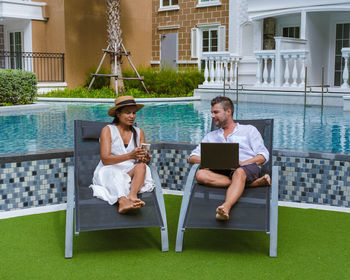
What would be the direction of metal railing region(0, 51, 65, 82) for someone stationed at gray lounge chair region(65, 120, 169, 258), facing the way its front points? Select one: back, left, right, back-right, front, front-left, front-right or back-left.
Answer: back

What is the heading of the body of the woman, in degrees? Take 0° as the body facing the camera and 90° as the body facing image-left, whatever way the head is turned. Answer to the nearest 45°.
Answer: approximately 315°

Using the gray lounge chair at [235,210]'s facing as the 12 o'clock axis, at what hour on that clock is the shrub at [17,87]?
The shrub is roughly at 5 o'clock from the gray lounge chair.

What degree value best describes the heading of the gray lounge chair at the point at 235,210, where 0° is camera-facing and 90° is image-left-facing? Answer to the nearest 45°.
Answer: approximately 0°

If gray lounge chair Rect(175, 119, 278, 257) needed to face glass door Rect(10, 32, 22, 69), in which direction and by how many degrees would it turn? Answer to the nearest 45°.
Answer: approximately 135° to its right

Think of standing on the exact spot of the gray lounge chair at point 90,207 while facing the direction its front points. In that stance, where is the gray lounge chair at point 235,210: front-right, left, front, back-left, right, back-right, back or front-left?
left

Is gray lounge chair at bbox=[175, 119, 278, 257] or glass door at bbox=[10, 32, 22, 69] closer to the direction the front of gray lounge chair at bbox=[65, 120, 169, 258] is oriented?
the gray lounge chair

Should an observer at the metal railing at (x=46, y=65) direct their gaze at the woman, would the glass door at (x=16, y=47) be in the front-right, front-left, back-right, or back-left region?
back-right

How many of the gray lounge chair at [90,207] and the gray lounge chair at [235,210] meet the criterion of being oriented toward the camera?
2

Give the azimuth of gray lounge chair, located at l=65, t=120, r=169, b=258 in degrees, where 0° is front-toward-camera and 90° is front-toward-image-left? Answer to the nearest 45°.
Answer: approximately 0°

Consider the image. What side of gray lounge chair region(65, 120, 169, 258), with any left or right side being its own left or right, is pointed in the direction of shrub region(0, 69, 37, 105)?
back

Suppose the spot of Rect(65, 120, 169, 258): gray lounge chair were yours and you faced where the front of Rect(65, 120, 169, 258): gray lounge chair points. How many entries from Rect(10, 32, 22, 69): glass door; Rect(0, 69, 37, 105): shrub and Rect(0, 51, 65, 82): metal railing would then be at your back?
3

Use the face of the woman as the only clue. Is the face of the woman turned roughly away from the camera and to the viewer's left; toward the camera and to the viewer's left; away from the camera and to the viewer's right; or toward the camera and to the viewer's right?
toward the camera and to the viewer's right

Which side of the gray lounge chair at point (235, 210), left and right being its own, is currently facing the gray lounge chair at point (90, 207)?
right
